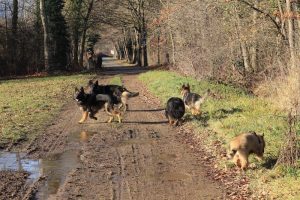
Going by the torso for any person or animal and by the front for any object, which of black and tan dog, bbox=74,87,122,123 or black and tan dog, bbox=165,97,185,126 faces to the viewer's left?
black and tan dog, bbox=74,87,122,123

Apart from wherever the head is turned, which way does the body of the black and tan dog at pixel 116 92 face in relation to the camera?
to the viewer's left

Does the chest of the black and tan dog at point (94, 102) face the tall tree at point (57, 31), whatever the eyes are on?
no

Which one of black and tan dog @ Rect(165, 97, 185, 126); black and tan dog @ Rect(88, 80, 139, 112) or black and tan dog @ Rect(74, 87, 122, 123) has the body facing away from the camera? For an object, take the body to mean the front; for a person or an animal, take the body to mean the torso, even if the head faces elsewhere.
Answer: black and tan dog @ Rect(165, 97, 185, 126)

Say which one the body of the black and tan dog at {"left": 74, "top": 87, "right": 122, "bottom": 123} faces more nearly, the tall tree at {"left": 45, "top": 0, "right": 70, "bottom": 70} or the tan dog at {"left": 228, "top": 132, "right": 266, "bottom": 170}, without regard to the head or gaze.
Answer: the tall tree

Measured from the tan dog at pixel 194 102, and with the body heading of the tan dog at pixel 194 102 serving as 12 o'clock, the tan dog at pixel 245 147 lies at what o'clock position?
the tan dog at pixel 245 147 is roughly at 7 o'clock from the tan dog at pixel 194 102.

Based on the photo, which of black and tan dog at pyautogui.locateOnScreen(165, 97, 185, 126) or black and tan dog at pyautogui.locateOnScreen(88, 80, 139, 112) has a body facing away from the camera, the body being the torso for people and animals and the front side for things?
black and tan dog at pyautogui.locateOnScreen(165, 97, 185, 126)

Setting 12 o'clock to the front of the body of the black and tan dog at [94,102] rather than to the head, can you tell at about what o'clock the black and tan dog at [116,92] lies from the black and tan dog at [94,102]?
the black and tan dog at [116,92] is roughly at 5 o'clock from the black and tan dog at [94,102].

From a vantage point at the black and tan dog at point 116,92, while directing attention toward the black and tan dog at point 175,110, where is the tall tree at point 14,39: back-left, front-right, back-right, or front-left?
back-left

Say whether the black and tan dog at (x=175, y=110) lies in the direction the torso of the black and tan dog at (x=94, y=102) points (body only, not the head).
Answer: no

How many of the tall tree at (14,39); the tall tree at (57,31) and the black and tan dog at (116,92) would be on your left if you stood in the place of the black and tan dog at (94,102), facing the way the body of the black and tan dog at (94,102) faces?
0

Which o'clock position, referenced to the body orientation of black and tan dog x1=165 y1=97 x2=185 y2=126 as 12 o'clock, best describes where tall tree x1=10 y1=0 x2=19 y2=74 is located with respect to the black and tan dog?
The tall tree is roughly at 11 o'clock from the black and tan dog.

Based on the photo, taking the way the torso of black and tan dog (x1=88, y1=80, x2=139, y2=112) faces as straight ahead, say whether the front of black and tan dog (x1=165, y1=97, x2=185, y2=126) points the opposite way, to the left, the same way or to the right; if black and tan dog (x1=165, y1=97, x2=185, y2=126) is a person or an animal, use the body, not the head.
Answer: to the right

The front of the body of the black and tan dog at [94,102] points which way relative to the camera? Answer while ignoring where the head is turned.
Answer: to the viewer's left

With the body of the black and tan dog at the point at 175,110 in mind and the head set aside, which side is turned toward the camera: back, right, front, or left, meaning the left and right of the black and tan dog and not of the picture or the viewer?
back

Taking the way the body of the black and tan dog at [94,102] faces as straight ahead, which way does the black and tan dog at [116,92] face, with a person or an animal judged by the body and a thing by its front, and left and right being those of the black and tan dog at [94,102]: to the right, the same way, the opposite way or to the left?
the same way
